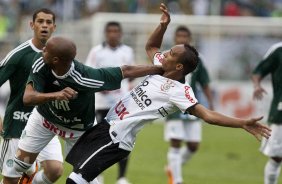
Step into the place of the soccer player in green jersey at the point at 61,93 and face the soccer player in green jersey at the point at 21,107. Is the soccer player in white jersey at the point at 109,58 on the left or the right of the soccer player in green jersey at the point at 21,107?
right

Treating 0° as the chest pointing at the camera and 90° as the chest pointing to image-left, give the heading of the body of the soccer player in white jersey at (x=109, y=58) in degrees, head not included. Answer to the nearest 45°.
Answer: approximately 0°

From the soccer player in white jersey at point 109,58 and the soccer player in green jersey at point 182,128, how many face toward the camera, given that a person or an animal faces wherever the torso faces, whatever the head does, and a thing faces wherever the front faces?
2
